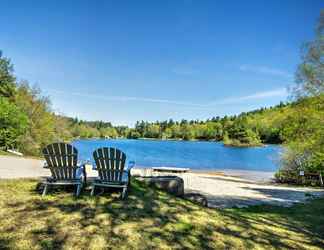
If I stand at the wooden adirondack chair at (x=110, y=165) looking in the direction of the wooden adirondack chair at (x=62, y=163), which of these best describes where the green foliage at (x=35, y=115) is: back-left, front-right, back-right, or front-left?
front-right

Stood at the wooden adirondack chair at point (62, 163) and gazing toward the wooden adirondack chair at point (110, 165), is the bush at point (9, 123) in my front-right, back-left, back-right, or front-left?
back-left

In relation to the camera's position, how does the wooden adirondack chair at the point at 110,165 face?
facing away from the viewer and to the right of the viewer

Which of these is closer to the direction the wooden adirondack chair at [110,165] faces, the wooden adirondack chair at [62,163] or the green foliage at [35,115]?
the green foliage

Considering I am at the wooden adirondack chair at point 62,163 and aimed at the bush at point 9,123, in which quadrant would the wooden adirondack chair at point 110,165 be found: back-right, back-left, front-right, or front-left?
back-right

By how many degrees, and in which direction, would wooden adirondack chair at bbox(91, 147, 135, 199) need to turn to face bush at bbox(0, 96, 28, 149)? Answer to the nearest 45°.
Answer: approximately 90° to its left

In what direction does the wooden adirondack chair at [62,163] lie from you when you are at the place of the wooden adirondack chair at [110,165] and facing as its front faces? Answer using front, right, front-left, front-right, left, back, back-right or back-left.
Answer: back-left

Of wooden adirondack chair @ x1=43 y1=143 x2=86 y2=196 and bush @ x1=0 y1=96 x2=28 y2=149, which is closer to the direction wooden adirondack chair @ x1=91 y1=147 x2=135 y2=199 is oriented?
the bush

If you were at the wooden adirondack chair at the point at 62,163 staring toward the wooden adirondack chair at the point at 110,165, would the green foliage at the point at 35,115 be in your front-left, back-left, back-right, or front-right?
back-left

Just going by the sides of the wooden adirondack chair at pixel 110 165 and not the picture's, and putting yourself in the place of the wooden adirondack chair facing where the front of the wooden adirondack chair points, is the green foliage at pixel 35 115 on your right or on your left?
on your left
